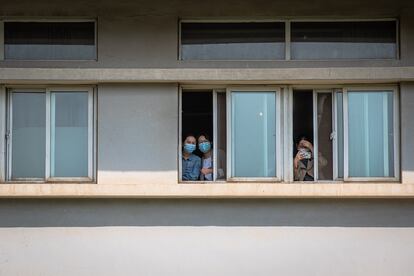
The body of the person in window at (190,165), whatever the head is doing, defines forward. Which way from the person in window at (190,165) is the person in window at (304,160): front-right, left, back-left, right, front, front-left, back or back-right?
left

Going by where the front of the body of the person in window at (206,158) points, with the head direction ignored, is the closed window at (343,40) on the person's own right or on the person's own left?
on the person's own left

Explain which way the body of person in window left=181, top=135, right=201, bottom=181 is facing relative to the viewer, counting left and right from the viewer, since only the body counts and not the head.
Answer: facing the viewer

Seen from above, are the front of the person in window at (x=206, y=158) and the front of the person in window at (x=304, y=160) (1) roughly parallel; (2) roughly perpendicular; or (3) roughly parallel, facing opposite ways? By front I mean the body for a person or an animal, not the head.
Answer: roughly parallel

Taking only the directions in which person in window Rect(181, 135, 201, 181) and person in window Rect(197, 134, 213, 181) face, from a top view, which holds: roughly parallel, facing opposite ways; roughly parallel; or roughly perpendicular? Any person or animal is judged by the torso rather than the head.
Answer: roughly parallel

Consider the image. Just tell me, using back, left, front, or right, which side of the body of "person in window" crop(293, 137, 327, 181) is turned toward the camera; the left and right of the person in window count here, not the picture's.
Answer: front

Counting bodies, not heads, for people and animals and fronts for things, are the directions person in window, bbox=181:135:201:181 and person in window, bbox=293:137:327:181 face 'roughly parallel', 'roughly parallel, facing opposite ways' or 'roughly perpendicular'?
roughly parallel

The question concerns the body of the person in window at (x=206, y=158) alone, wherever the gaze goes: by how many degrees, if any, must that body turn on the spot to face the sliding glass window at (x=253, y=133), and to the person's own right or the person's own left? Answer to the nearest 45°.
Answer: approximately 90° to the person's own left

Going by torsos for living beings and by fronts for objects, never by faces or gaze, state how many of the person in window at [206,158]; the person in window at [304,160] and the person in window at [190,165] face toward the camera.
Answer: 3

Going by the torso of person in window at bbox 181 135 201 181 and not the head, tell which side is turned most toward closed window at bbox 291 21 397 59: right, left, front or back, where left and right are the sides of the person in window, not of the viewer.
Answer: left
